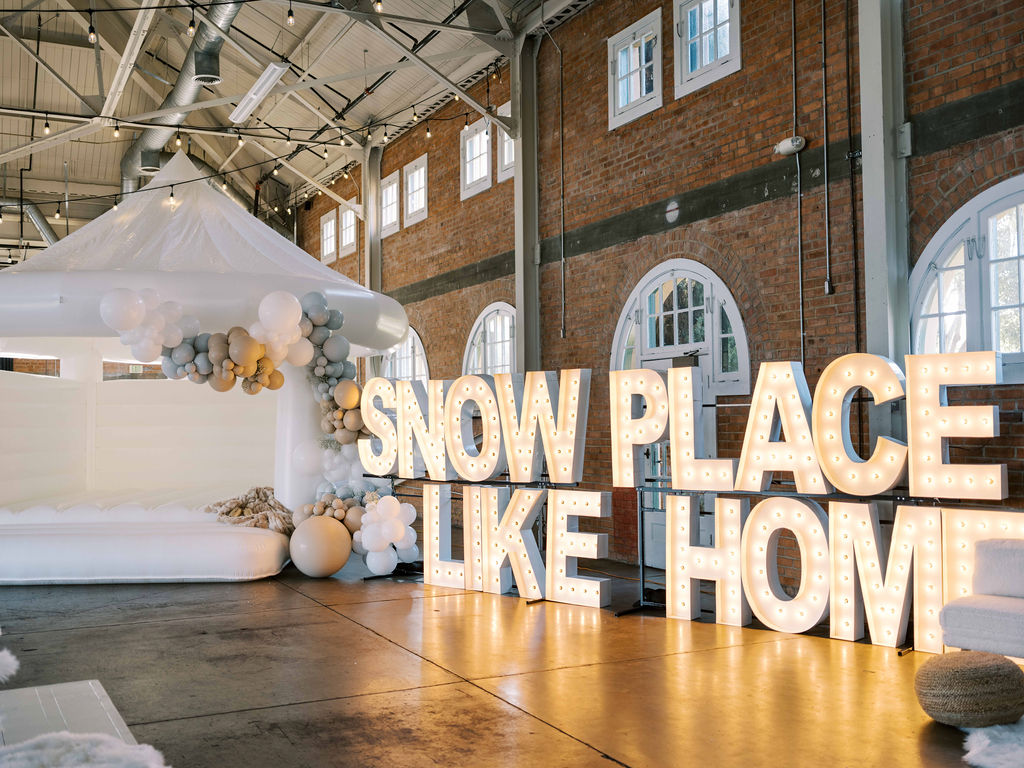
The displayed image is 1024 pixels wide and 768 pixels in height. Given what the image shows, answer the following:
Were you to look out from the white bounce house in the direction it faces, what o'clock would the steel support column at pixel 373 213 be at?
The steel support column is roughly at 7 o'clock from the white bounce house.

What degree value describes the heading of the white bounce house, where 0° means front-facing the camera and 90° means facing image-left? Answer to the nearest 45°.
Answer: approximately 0°

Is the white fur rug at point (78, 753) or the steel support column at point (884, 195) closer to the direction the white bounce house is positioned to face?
the white fur rug

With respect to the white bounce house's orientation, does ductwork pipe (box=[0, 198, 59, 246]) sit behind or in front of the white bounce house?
behind

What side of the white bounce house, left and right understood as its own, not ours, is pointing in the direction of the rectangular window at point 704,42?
left

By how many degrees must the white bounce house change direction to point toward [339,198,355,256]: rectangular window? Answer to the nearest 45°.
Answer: approximately 180°
